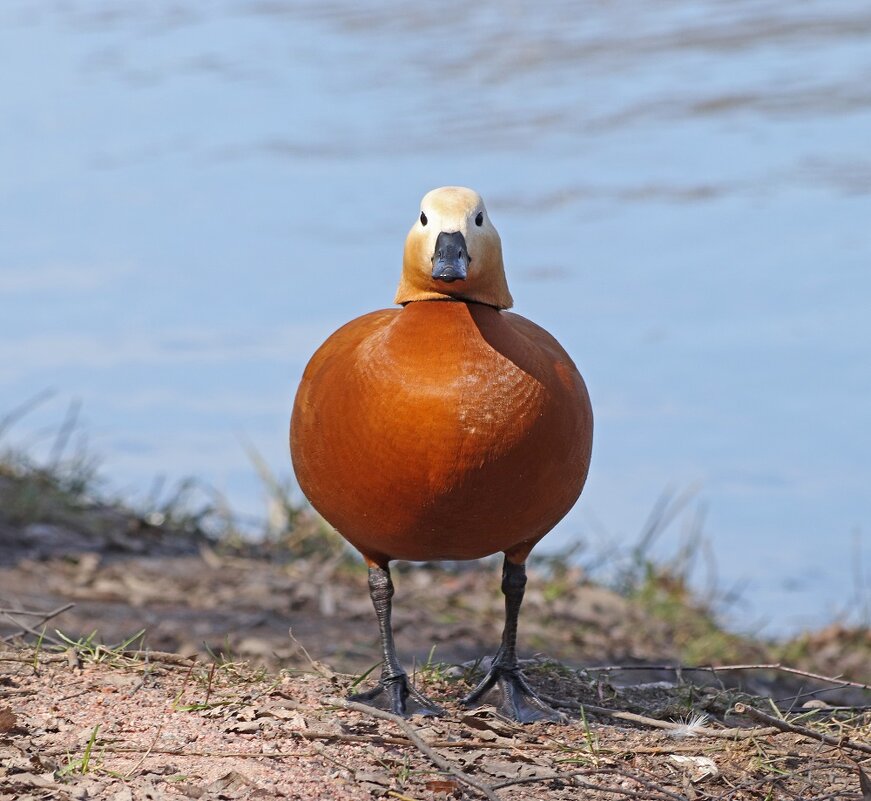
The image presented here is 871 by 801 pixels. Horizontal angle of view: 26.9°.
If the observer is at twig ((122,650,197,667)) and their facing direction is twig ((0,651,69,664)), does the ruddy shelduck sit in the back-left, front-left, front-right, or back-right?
back-left

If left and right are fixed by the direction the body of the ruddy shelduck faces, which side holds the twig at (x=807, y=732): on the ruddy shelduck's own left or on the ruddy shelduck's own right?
on the ruddy shelduck's own left

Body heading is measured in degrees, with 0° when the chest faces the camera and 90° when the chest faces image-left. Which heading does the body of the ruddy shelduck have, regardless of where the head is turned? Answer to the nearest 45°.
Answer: approximately 0°

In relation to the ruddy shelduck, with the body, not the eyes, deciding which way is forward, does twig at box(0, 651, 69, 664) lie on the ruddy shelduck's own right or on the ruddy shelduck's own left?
on the ruddy shelduck's own right
